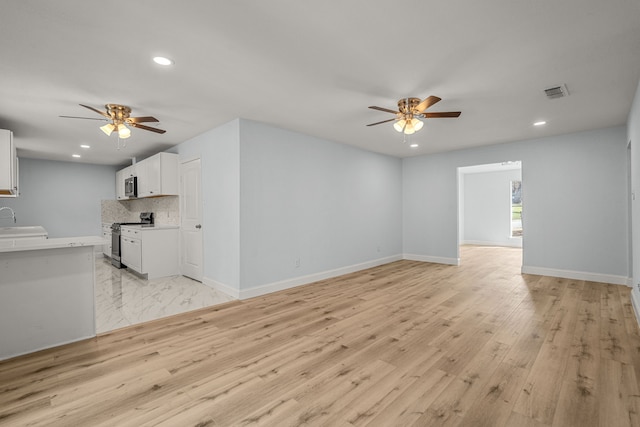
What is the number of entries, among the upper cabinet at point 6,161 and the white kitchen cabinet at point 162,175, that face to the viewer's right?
1

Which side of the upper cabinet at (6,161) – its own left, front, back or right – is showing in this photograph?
right

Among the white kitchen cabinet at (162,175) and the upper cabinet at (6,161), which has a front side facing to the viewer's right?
the upper cabinet

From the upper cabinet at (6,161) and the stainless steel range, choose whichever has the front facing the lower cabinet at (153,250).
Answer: the upper cabinet

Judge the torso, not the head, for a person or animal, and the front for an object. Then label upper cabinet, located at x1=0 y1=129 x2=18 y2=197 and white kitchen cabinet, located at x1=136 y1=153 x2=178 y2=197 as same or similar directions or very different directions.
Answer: very different directions

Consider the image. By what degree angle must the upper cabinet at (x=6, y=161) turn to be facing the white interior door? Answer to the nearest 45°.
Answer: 0° — it already faces it

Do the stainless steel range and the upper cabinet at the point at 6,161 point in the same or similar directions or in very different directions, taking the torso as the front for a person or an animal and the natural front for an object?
very different directions

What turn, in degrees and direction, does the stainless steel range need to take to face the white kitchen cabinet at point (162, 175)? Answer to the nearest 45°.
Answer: approximately 135° to its left

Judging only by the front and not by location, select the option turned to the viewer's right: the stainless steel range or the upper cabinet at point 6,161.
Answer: the upper cabinet

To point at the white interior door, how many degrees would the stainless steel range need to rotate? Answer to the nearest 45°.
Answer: approximately 135° to its left
